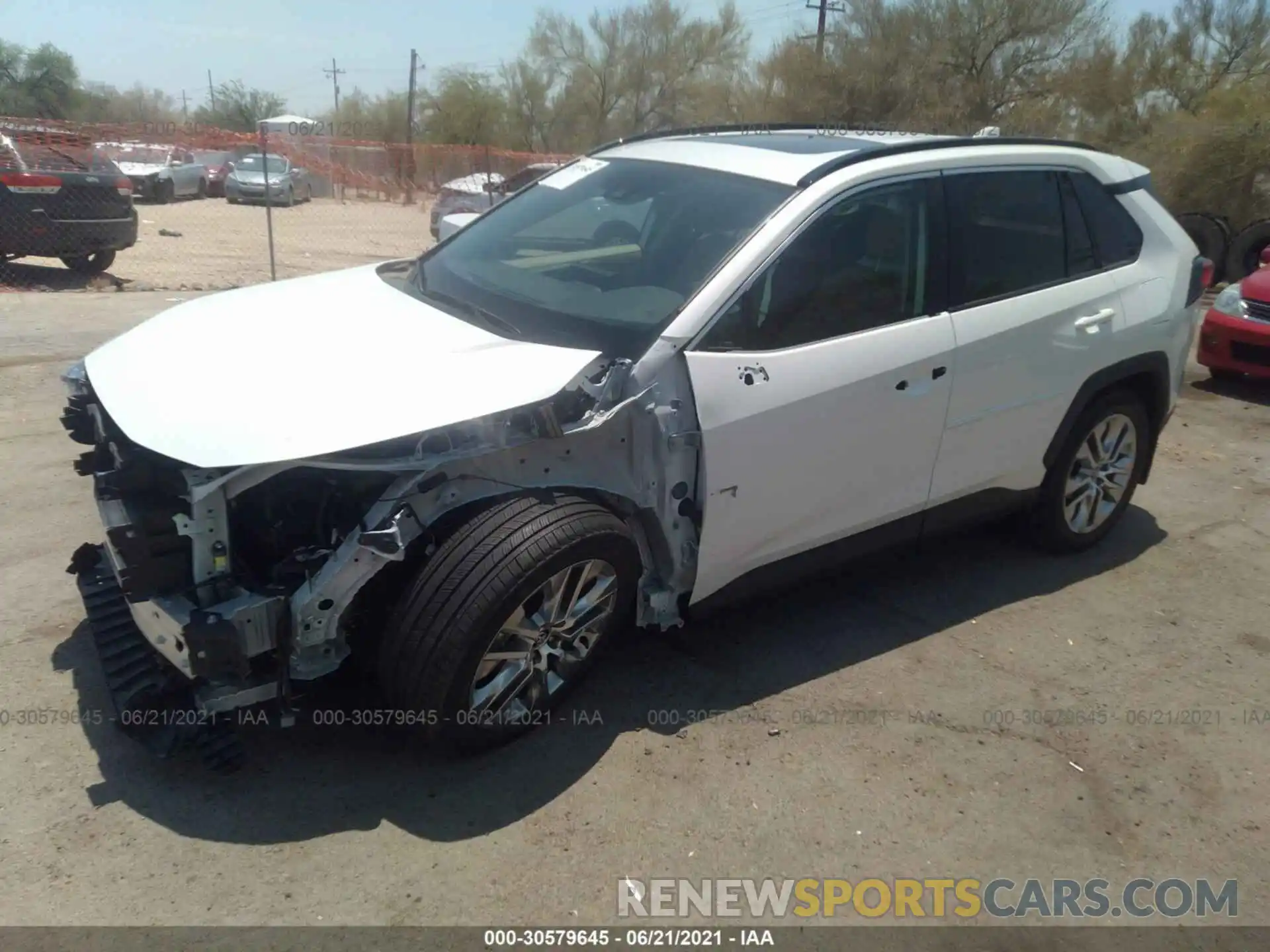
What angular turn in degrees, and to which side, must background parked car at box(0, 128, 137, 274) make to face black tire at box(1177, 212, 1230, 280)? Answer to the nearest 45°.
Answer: approximately 135° to its right

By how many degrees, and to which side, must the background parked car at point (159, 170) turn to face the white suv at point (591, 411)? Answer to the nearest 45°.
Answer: approximately 45° to its left

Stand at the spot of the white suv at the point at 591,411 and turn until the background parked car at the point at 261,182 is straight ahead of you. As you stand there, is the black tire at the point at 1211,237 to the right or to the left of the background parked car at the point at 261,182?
right

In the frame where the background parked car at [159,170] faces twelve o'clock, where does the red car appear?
The red car is roughly at 10 o'clock from the background parked car.

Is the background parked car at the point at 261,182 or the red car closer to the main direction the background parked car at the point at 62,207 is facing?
the background parked car

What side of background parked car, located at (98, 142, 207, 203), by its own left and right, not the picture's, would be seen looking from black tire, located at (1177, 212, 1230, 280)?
left

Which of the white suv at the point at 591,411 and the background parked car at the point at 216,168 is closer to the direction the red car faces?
the white suv
